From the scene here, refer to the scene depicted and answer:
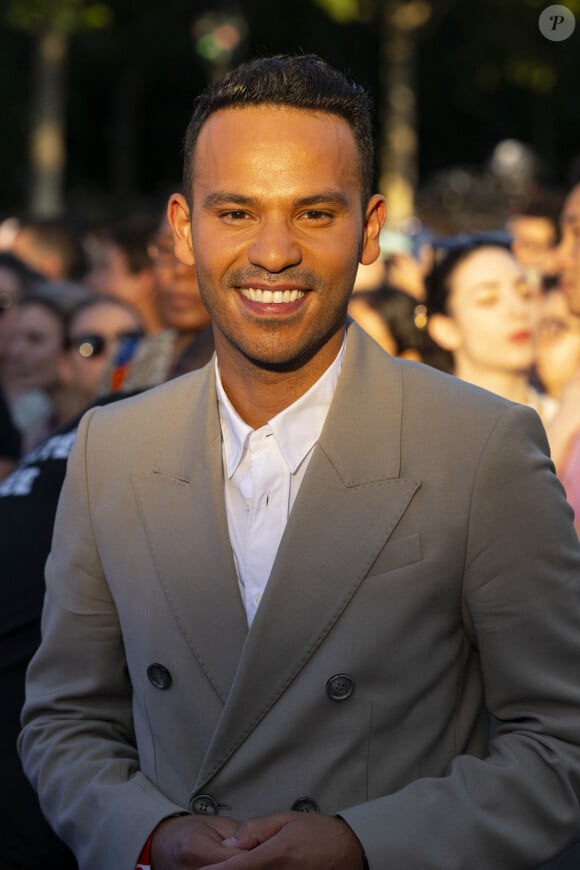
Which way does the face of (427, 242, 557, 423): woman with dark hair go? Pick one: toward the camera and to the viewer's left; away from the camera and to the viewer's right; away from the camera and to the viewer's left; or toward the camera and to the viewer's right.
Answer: toward the camera and to the viewer's right

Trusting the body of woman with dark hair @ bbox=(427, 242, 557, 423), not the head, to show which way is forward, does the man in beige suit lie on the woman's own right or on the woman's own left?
on the woman's own right

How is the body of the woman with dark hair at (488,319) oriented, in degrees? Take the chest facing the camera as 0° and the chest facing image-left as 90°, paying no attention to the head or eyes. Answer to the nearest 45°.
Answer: approximately 315°

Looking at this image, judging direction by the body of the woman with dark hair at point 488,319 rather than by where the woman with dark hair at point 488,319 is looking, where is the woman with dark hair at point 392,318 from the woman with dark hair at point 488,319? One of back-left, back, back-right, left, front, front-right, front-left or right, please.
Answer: back

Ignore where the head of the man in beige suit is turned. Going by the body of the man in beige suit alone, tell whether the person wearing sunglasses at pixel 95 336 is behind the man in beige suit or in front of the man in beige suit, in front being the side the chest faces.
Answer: behind

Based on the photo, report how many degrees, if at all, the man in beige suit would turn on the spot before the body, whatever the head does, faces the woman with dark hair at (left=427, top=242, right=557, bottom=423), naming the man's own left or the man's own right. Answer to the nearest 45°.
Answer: approximately 180°
